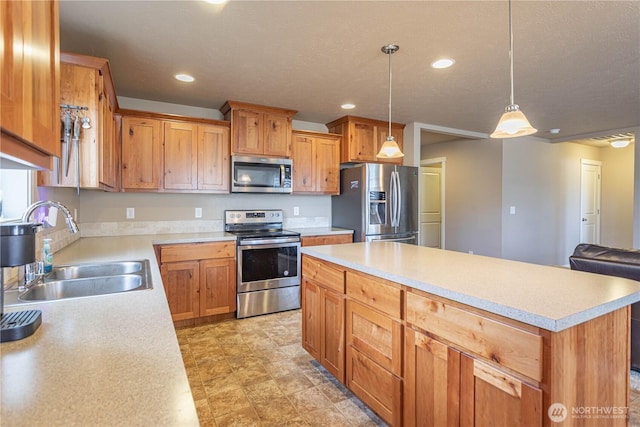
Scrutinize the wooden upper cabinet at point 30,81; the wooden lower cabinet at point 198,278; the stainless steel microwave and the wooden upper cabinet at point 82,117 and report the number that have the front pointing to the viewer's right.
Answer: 2

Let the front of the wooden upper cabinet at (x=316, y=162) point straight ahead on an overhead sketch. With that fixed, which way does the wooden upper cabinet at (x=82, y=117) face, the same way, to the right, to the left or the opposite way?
to the left

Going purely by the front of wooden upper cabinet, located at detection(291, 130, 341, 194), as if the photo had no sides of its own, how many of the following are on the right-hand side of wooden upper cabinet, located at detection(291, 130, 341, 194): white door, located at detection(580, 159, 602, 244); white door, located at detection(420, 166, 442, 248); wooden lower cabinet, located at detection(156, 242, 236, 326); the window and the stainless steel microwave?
3

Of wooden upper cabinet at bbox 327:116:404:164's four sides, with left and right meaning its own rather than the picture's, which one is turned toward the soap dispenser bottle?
right

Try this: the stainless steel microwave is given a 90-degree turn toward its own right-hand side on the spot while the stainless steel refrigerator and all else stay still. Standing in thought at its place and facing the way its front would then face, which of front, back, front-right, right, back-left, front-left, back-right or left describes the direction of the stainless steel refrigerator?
back

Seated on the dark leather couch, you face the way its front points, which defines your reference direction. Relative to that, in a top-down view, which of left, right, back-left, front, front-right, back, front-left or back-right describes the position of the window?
back

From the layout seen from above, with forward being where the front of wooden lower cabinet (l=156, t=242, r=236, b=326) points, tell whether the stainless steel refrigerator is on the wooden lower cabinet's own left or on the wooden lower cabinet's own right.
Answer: on the wooden lower cabinet's own left

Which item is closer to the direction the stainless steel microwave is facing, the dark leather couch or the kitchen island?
the kitchen island

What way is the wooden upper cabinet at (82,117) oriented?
to the viewer's right

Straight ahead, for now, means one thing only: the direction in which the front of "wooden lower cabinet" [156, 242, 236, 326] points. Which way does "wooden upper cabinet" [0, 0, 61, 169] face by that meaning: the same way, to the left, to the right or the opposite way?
to the left

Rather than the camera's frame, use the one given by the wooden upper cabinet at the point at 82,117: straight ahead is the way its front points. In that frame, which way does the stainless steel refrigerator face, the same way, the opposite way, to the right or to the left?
to the right

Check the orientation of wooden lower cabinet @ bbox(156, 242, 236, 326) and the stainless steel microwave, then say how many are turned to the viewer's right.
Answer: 0

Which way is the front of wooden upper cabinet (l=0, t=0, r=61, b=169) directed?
to the viewer's right

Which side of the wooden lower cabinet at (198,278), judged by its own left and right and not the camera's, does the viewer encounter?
front

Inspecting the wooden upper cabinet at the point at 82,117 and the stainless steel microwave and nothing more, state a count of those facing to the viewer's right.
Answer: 1

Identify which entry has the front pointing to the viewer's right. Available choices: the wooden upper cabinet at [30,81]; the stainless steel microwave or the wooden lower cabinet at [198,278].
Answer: the wooden upper cabinet

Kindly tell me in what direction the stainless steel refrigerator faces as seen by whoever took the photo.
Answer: facing the viewer and to the right of the viewer
